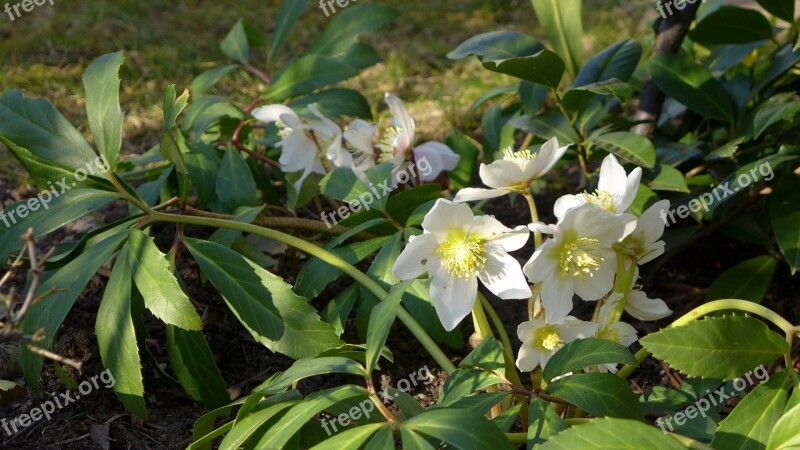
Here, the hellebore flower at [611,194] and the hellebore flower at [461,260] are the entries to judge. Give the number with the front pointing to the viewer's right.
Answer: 0

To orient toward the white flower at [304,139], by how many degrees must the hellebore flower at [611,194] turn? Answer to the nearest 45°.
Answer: approximately 90° to its right

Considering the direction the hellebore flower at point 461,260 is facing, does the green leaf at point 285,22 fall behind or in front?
behind

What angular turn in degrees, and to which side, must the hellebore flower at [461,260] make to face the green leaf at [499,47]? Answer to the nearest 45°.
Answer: approximately 180°

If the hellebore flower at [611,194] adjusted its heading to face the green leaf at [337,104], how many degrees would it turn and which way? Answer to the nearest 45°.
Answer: approximately 90° to its right

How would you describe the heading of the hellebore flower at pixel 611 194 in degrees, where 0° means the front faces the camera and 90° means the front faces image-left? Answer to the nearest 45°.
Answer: approximately 45°
